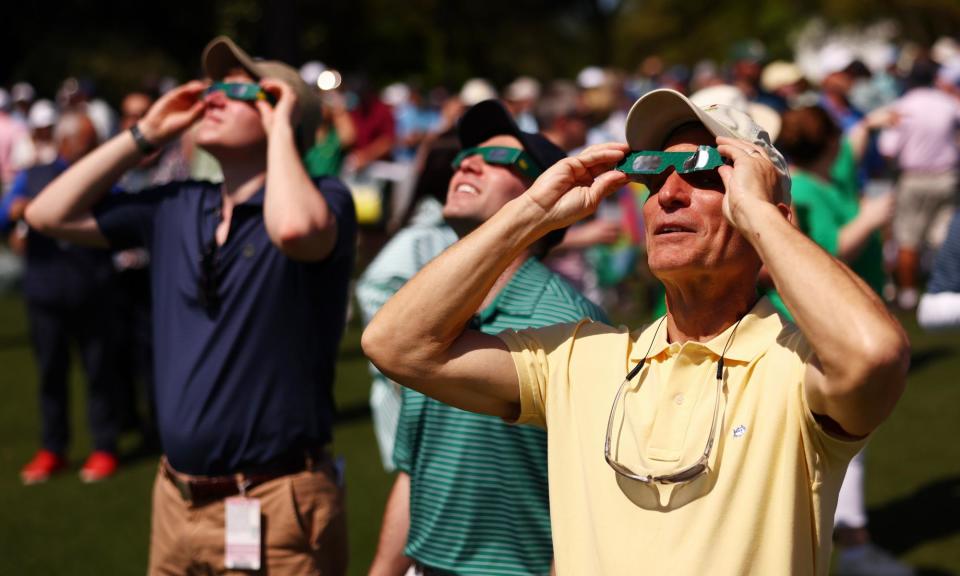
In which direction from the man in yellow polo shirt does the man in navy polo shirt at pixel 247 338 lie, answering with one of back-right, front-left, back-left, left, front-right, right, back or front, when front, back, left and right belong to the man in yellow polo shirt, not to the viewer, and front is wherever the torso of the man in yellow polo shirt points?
right

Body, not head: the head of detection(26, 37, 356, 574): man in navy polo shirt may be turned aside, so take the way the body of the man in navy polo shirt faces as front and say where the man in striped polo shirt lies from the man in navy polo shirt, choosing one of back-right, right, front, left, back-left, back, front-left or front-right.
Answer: left

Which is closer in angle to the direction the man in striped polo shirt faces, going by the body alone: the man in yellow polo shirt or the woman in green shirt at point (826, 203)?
the man in yellow polo shirt

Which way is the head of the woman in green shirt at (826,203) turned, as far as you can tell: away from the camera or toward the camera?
away from the camera

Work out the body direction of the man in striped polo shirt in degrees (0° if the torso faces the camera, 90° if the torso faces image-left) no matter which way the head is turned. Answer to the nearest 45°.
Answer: approximately 45°

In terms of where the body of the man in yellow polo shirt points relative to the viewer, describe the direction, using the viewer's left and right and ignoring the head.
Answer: facing the viewer and to the left of the viewer

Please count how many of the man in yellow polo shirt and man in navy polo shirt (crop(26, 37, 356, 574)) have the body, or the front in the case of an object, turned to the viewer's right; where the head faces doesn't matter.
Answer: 0

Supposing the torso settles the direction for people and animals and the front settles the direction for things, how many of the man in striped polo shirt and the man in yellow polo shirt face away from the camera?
0

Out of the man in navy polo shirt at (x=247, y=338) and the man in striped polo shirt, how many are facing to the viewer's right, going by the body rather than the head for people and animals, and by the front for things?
0
